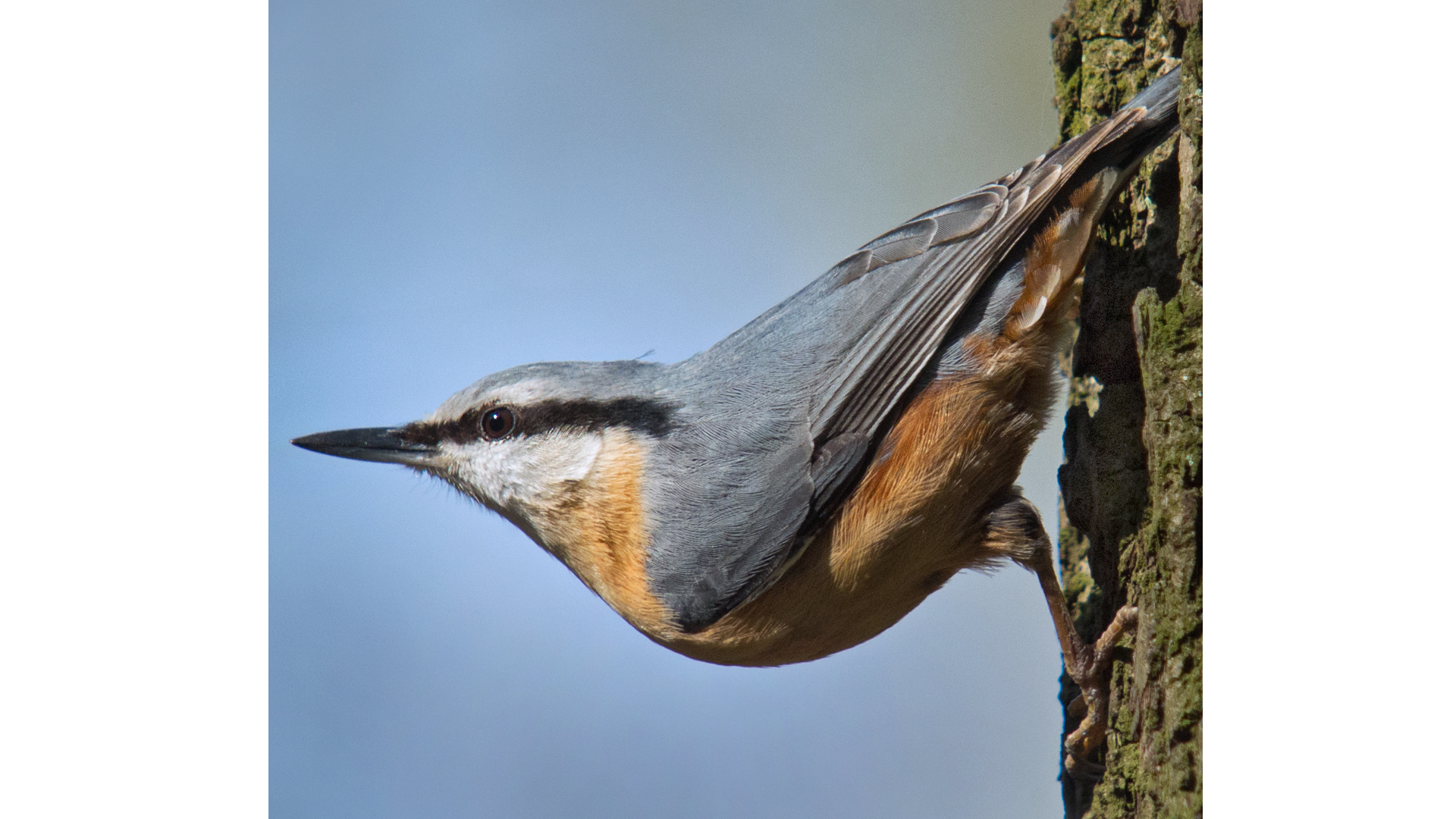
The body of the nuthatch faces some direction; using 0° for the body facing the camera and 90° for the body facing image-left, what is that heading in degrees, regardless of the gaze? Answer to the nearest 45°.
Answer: approximately 90°
